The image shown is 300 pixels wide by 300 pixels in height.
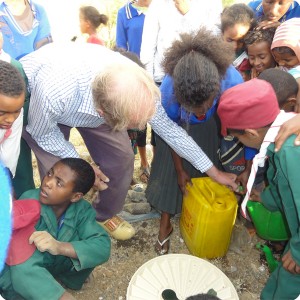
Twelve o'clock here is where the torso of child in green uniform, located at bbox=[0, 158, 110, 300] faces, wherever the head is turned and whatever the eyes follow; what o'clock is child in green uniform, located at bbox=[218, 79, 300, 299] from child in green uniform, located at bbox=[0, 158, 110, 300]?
child in green uniform, located at bbox=[218, 79, 300, 299] is roughly at 8 o'clock from child in green uniform, located at bbox=[0, 158, 110, 300].

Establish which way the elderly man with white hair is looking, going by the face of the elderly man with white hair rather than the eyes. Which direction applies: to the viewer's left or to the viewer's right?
to the viewer's right

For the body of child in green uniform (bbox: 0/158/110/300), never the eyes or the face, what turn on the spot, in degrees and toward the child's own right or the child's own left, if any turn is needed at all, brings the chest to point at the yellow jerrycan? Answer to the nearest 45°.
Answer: approximately 135° to the child's own left

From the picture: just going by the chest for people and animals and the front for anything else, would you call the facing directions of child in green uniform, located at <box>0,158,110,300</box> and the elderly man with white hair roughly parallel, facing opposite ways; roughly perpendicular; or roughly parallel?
roughly perpendicular

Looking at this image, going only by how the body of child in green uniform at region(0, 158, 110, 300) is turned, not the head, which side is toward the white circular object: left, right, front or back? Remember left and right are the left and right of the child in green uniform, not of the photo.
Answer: left

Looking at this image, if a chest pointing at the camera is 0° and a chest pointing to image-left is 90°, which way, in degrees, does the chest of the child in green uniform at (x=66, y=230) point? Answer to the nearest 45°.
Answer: approximately 45°

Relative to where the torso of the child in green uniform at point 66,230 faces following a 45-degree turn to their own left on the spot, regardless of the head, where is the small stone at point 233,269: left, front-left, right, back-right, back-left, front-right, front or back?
left

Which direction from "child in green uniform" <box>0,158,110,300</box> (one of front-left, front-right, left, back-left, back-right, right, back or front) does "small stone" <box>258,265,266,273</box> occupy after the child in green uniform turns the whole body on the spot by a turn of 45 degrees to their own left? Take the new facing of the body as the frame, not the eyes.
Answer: left

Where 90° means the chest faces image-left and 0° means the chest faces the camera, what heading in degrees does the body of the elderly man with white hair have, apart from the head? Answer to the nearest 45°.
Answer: approximately 315°
